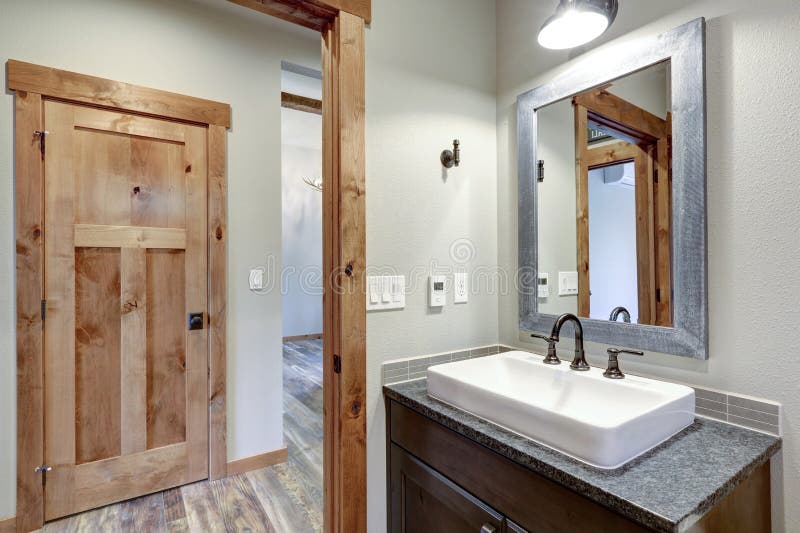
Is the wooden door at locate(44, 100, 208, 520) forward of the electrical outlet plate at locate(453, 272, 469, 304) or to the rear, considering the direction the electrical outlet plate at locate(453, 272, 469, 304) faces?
to the rear

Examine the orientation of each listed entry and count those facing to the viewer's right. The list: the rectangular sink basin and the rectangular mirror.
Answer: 0

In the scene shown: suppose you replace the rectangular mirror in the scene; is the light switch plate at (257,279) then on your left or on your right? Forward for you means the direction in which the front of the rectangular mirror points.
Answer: on your right

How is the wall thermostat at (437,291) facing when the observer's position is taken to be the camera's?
facing the viewer and to the right of the viewer

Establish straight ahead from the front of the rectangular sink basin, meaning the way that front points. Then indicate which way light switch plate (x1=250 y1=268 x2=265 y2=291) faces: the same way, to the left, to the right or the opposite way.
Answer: to the left

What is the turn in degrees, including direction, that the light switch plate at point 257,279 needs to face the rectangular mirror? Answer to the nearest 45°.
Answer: approximately 45° to its left

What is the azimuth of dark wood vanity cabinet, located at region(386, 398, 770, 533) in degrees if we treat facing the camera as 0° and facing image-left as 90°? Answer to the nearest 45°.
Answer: approximately 45°
